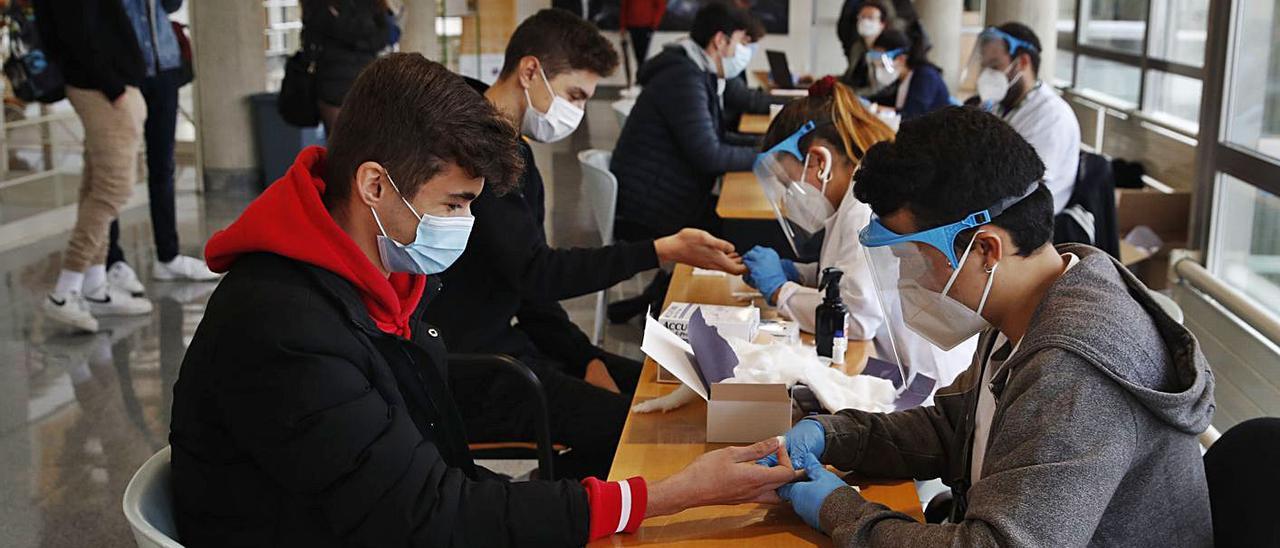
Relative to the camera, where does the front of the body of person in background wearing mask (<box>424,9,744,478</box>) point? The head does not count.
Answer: to the viewer's right

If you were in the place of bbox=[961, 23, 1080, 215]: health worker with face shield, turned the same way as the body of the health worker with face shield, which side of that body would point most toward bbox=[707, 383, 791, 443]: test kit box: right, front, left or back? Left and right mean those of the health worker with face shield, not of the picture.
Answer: left

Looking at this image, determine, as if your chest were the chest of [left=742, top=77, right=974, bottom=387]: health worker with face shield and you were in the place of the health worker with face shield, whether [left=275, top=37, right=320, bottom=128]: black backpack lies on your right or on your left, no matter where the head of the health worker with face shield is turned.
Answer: on your right

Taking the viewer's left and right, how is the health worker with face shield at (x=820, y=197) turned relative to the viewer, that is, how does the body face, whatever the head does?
facing to the left of the viewer

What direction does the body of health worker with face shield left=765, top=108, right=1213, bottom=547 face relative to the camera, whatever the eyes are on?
to the viewer's left

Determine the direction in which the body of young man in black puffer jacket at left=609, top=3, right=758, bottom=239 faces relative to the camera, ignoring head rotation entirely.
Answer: to the viewer's right

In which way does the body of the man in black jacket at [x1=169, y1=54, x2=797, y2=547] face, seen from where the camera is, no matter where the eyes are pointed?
to the viewer's right

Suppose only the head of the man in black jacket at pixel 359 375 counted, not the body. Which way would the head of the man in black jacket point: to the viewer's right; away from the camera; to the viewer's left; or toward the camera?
to the viewer's right

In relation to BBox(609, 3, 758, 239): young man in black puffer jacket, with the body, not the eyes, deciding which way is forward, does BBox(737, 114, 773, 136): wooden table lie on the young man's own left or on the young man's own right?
on the young man's own left

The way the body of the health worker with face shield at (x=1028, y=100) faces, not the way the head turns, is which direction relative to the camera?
to the viewer's left

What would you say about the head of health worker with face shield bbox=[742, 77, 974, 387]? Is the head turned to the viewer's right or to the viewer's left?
to the viewer's left

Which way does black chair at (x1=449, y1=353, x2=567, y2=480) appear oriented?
to the viewer's right

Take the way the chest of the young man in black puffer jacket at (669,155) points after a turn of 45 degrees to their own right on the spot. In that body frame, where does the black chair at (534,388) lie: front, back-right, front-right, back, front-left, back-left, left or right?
front-right
